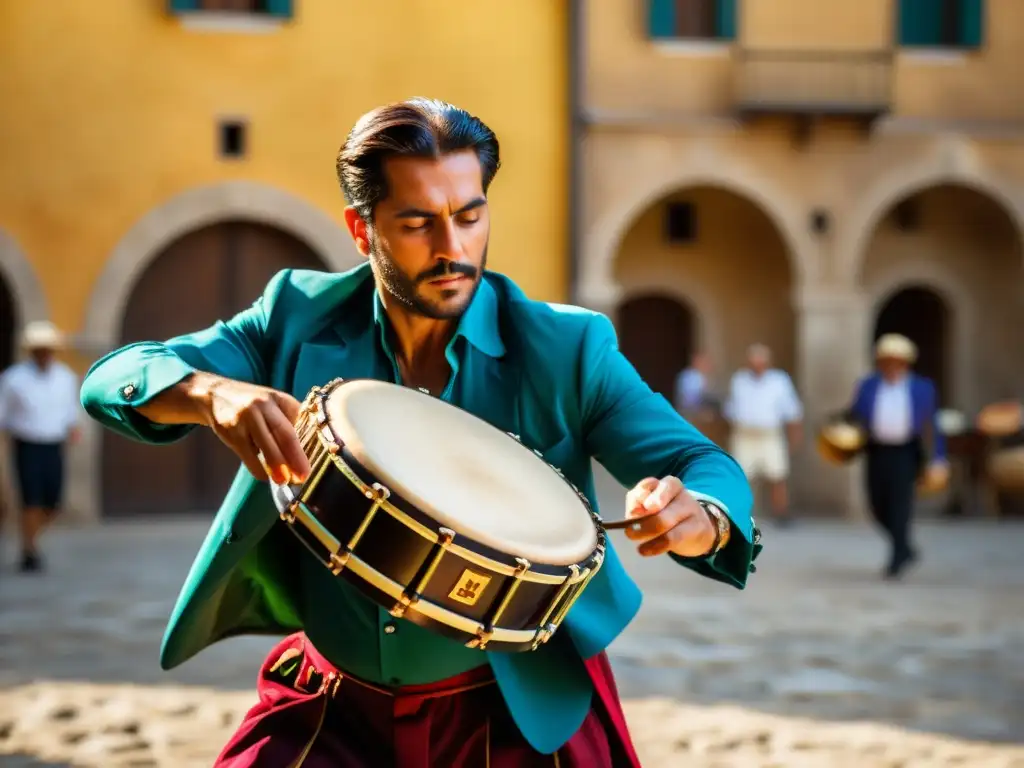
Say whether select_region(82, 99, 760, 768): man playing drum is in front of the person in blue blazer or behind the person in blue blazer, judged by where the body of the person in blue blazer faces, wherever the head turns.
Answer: in front

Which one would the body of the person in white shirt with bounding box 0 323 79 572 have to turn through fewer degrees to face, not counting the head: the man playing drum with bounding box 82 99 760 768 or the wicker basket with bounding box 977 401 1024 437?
the man playing drum

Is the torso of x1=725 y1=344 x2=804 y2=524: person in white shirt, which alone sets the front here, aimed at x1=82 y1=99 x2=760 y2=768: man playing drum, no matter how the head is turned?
yes

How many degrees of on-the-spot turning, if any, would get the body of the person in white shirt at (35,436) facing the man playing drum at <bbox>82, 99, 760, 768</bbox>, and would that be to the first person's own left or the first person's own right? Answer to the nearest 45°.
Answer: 0° — they already face them

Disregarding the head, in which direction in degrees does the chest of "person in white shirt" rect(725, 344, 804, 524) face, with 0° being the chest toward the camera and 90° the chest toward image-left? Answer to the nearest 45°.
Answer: approximately 0°

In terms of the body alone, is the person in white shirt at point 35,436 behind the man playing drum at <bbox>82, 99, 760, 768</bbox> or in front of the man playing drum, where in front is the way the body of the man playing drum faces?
behind

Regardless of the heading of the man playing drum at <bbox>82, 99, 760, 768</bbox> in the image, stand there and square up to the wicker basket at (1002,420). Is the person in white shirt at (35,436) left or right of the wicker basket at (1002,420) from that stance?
left
